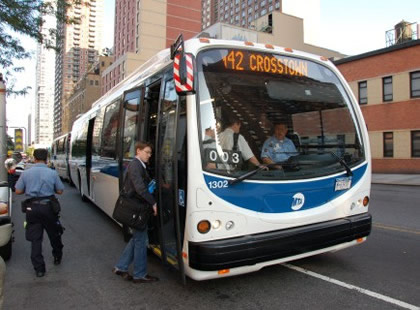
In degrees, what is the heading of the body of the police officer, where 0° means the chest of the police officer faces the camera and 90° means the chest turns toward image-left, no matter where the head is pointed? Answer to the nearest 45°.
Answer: approximately 180°

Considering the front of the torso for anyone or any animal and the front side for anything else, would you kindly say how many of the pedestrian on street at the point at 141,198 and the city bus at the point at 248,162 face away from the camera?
0

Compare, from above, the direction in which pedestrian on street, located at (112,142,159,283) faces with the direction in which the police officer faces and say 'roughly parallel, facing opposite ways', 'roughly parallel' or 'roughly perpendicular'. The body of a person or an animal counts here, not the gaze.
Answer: roughly perpendicular

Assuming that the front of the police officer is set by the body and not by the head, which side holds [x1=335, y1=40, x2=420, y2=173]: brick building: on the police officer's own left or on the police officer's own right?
on the police officer's own right

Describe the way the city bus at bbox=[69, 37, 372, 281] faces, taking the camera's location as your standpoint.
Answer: facing the viewer and to the right of the viewer

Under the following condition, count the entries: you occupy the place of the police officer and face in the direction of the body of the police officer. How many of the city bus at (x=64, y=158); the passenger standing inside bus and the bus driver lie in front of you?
1

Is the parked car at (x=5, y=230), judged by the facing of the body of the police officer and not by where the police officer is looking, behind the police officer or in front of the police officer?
in front

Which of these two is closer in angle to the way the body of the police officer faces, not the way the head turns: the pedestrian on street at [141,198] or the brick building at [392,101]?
the brick building

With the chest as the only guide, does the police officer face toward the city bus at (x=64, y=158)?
yes

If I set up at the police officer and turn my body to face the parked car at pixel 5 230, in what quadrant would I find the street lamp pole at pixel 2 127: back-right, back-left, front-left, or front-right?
front-right

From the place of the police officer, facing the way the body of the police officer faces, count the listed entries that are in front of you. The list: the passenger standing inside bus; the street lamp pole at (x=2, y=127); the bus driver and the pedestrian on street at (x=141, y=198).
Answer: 1

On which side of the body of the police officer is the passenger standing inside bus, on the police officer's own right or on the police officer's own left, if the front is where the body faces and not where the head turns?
on the police officer's own right

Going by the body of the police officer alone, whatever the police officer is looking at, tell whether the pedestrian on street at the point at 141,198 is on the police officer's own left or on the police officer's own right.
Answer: on the police officer's own right

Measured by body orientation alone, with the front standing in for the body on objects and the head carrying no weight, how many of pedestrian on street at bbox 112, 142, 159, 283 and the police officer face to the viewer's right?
1

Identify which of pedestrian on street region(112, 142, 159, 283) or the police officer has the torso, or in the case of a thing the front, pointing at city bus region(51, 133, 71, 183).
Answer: the police officer

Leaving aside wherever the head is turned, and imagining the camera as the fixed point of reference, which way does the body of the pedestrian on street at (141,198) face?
to the viewer's right
